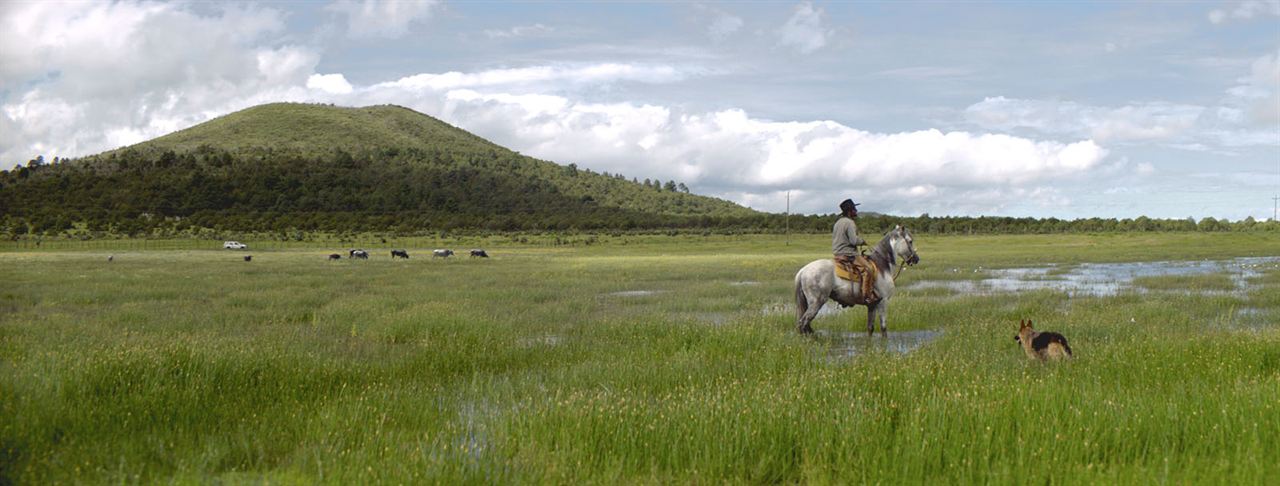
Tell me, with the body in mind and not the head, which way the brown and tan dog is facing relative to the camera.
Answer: to the viewer's left

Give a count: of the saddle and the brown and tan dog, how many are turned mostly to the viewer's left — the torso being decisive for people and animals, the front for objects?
1

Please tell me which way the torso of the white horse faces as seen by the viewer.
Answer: to the viewer's right

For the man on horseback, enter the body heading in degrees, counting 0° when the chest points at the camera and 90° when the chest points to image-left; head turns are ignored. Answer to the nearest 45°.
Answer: approximately 270°

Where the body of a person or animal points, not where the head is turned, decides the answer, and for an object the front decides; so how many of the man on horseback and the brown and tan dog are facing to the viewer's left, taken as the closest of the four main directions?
1

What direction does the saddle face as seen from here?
to the viewer's right

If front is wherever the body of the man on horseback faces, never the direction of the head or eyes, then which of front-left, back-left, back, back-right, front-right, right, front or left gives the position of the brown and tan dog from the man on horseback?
front-right

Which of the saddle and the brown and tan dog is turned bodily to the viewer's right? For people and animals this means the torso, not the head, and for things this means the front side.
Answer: the saddle

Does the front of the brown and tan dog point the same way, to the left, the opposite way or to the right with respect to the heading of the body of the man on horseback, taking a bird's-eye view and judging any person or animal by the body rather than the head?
the opposite way

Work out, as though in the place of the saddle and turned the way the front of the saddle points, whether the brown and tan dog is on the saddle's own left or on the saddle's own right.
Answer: on the saddle's own right

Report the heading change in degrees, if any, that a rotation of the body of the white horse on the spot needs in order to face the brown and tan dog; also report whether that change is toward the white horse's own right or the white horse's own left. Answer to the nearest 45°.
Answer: approximately 45° to the white horse's own right

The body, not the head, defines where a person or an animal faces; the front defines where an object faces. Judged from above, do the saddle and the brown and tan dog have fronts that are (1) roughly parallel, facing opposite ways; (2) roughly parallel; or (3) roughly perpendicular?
roughly parallel, facing opposite ways
